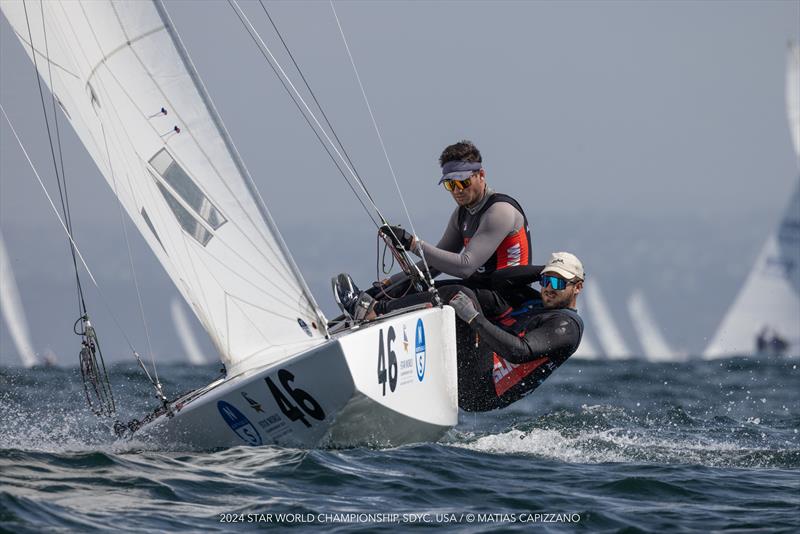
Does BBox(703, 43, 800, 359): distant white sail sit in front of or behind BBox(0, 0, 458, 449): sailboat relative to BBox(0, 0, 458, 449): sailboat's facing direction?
behind

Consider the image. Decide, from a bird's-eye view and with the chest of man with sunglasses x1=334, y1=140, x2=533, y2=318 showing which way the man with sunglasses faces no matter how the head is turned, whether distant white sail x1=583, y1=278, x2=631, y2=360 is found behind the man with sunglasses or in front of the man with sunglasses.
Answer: behind

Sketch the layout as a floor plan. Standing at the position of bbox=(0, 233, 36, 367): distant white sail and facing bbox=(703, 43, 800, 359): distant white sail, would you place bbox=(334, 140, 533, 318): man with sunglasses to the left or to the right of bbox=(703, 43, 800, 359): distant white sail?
right
